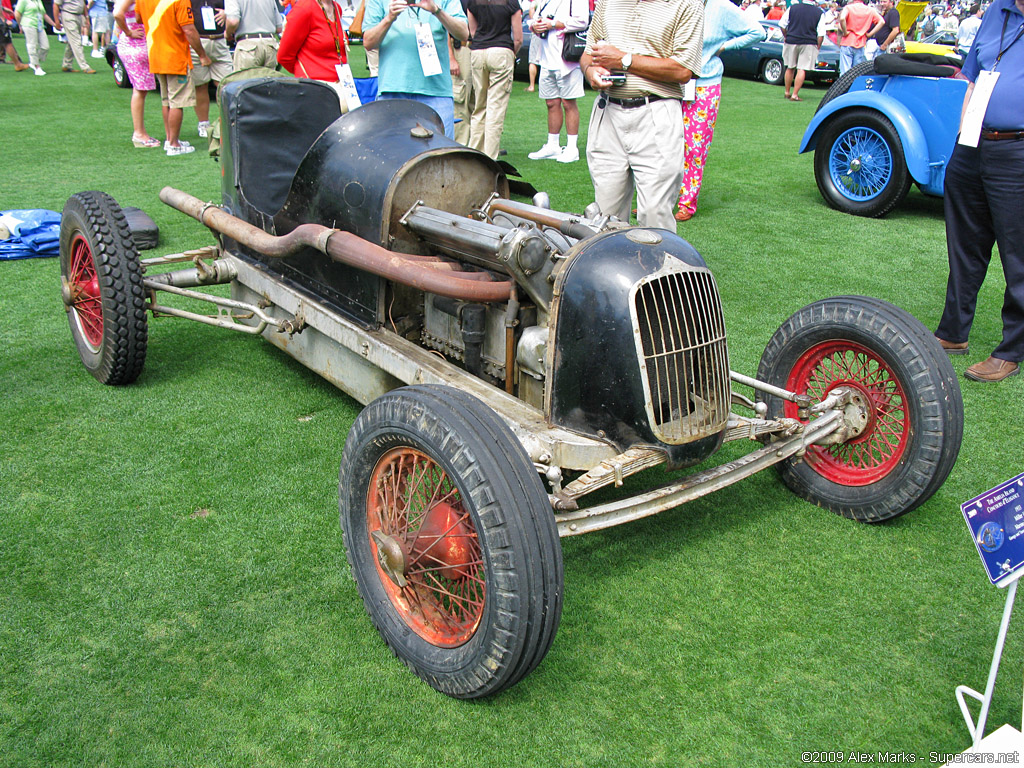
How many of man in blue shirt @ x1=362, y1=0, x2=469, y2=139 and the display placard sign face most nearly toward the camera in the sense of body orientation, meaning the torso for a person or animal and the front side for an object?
2

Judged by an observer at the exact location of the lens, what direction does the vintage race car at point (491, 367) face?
facing the viewer and to the right of the viewer

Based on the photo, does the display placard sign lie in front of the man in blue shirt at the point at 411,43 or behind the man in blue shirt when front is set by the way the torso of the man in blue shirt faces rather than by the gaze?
in front

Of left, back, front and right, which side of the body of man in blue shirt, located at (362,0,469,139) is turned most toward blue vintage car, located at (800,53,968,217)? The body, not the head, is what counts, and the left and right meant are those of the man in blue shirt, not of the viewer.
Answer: left

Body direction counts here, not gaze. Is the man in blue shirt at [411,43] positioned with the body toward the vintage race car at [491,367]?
yes

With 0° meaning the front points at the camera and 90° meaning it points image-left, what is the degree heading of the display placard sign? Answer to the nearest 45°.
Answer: approximately 0°

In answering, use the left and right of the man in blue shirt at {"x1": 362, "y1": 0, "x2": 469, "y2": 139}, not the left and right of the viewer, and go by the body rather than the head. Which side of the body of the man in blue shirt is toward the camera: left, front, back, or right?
front

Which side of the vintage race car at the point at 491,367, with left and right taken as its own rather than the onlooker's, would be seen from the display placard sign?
front

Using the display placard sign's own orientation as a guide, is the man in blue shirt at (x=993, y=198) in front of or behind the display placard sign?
behind

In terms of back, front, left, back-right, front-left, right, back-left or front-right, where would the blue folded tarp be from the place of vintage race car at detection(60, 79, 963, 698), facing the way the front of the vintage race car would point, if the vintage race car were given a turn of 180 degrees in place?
front

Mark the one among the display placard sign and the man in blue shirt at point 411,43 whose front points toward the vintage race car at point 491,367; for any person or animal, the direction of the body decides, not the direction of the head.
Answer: the man in blue shirt
